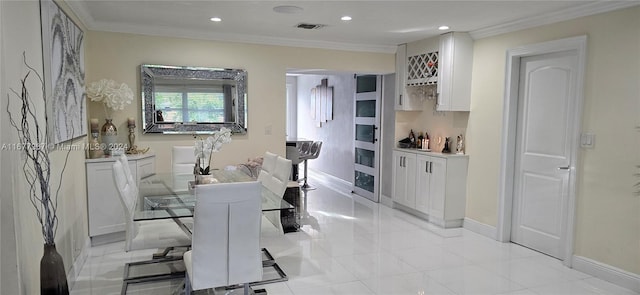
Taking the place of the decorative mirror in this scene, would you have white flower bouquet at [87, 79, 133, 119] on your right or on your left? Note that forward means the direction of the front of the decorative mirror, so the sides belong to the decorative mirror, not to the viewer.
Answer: on your right

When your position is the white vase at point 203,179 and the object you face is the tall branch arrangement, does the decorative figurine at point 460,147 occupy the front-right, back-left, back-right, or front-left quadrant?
back-left

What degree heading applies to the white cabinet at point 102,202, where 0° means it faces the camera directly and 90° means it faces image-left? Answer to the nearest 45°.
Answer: approximately 315°

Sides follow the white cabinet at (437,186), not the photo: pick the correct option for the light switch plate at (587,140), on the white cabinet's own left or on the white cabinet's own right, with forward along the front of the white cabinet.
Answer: on the white cabinet's own left

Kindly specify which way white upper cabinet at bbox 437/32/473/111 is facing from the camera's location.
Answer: facing the viewer and to the left of the viewer

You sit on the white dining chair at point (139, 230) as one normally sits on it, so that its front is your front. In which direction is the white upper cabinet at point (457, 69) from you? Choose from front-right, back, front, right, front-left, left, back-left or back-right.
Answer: front

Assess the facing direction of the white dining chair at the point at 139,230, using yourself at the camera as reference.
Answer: facing to the right of the viewer

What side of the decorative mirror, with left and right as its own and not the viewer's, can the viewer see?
front

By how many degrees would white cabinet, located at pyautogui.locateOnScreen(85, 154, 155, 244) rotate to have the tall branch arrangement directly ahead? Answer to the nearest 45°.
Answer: approximately 45° to its right

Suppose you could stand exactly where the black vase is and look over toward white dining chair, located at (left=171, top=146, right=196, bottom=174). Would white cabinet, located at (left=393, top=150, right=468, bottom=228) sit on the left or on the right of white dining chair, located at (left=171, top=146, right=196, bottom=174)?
right

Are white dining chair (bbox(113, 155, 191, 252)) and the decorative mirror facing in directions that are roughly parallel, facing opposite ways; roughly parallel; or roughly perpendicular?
roughly perpendicular

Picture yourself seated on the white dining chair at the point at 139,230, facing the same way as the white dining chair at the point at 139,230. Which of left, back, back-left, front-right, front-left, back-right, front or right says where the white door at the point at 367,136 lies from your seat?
front-left

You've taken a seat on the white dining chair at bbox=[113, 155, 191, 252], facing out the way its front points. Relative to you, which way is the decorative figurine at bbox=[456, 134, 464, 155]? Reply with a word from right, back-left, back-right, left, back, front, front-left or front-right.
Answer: front

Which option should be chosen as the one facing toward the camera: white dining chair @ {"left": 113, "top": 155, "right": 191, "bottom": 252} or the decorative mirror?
the decorative mirror

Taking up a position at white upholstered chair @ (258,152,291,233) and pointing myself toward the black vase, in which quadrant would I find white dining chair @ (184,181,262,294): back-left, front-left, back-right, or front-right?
front-left

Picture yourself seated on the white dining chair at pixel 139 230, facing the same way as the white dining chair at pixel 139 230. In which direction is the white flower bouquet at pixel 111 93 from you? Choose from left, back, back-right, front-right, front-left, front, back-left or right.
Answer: left

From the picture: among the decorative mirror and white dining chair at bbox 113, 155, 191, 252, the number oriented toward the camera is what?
1

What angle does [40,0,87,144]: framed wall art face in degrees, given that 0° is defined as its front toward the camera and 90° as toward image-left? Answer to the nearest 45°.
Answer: approximately 315°

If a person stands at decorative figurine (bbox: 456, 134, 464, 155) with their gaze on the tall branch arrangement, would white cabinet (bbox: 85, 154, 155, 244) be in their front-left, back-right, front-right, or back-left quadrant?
front-right
